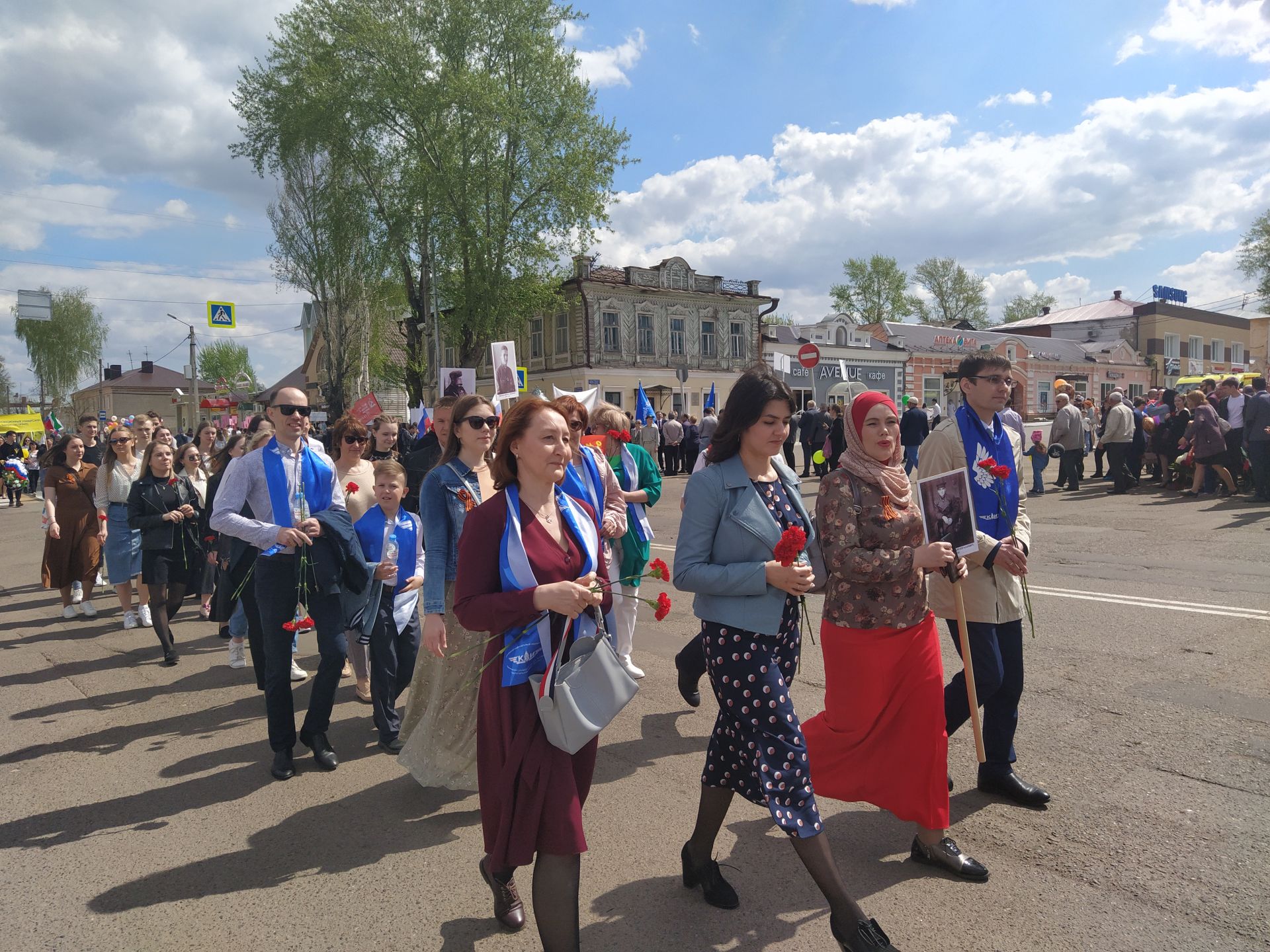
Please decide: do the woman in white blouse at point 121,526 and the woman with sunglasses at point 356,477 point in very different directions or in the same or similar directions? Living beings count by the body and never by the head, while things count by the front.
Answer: same or similar directions

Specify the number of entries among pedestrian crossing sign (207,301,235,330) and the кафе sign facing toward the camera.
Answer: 2

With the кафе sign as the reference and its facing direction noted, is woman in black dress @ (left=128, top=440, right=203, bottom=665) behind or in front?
in front

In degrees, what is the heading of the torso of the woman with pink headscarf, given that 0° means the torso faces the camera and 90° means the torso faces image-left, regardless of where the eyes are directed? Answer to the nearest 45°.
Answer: approximately 315°

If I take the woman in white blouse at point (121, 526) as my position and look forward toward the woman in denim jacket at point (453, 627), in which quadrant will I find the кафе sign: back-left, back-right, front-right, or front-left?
back-left

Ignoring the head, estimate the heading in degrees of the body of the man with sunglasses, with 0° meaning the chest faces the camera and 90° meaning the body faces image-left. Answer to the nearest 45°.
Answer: approximately 315°

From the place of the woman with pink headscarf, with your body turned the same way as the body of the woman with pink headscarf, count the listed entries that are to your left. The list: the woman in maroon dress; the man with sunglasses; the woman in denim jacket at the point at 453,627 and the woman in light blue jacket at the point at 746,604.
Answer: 0

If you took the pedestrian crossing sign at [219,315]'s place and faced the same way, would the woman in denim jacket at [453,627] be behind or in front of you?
in front

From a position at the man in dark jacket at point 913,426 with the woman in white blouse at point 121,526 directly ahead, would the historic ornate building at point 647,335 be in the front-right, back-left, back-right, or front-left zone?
back-right

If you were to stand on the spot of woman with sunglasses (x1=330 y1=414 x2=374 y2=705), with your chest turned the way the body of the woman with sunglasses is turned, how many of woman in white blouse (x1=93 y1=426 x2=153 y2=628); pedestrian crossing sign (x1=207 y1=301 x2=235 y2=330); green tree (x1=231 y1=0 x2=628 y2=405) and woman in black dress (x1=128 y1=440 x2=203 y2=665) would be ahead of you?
0

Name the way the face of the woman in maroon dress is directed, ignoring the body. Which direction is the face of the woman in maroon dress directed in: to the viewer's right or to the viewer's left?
to the viewer's right

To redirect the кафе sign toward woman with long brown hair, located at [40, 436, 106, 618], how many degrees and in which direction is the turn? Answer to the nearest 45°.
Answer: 0° — it already faces them

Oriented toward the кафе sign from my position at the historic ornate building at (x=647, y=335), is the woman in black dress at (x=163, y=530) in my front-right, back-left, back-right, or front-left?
back-right

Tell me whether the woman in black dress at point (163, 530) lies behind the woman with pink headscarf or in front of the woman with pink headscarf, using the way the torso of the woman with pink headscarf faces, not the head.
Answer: behind

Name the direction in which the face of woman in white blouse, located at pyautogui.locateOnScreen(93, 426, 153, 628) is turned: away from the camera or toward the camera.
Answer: toward the camera

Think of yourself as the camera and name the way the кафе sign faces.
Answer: facing the viewer

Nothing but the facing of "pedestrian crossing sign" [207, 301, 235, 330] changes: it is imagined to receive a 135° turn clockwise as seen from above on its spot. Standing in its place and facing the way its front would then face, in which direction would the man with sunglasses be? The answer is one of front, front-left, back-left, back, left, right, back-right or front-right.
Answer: back-left
